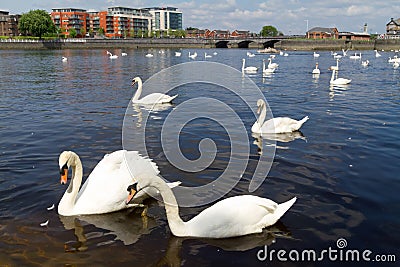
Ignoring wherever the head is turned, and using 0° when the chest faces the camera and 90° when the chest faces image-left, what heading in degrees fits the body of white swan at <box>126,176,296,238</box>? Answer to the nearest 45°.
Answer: approximately 90°
